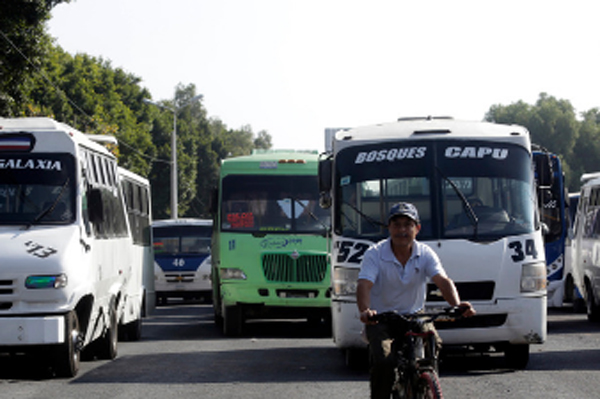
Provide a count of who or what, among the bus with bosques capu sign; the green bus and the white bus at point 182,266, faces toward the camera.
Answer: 3

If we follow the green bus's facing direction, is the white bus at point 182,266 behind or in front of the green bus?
behind

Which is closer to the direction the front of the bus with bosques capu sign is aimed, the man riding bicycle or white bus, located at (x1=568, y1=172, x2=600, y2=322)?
the man riding bicycle

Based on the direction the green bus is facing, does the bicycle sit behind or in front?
in front

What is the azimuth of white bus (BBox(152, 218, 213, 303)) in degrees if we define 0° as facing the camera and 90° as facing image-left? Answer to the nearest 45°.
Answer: approximately 0°

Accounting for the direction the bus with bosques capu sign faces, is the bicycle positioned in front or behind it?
in front

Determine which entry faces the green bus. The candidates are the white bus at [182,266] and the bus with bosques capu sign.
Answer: the white bus
